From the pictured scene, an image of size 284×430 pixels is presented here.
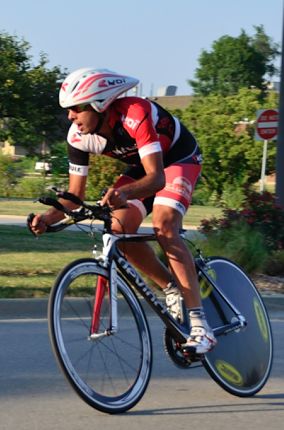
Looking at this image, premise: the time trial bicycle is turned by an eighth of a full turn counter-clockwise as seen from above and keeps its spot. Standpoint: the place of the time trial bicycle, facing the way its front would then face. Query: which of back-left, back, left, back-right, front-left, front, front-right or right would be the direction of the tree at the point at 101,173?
back

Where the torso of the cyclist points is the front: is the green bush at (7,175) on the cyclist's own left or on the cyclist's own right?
on the cyclist's own right

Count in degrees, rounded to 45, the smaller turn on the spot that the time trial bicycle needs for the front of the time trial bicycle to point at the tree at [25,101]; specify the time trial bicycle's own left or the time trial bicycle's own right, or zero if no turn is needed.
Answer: approximately 135° to the time trial bicycle's own right

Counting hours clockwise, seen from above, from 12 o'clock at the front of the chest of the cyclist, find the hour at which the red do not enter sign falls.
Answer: The red do not enter sign is roughly at 5 o'clock from the cyclist.

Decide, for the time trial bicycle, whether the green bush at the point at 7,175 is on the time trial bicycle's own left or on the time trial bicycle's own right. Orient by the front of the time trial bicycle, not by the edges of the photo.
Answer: on the time trial bicycle's own right

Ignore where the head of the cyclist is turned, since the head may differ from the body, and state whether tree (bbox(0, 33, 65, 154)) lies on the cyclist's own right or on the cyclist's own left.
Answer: on the cyclist's own right
